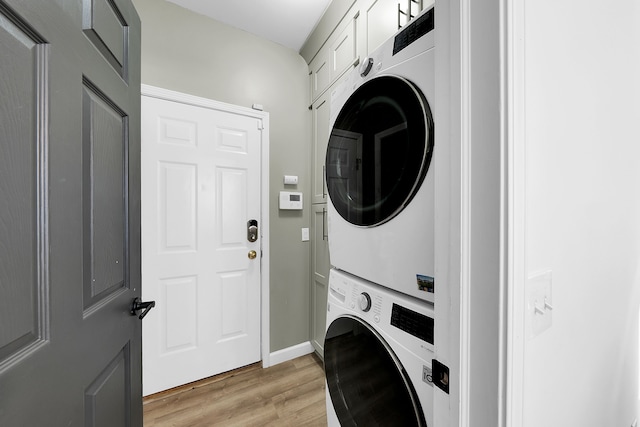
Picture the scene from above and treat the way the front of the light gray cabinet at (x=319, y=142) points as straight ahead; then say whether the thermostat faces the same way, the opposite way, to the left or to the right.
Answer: to the left

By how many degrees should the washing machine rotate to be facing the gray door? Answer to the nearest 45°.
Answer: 0° — it already faces it

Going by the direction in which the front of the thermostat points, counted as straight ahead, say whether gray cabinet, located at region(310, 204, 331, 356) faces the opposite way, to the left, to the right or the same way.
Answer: to the right

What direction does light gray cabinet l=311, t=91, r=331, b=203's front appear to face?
to the viewer's left

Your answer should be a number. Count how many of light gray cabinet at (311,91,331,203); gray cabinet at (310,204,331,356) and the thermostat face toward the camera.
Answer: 1

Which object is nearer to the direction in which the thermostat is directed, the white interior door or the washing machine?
the washing machine

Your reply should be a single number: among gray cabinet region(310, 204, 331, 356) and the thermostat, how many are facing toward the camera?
1

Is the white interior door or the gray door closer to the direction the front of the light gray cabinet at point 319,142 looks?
the white interior door

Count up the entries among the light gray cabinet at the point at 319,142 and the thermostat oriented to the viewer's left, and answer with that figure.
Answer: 1

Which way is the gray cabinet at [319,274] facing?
to the viewer's left

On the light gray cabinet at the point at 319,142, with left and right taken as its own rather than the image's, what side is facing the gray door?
left
